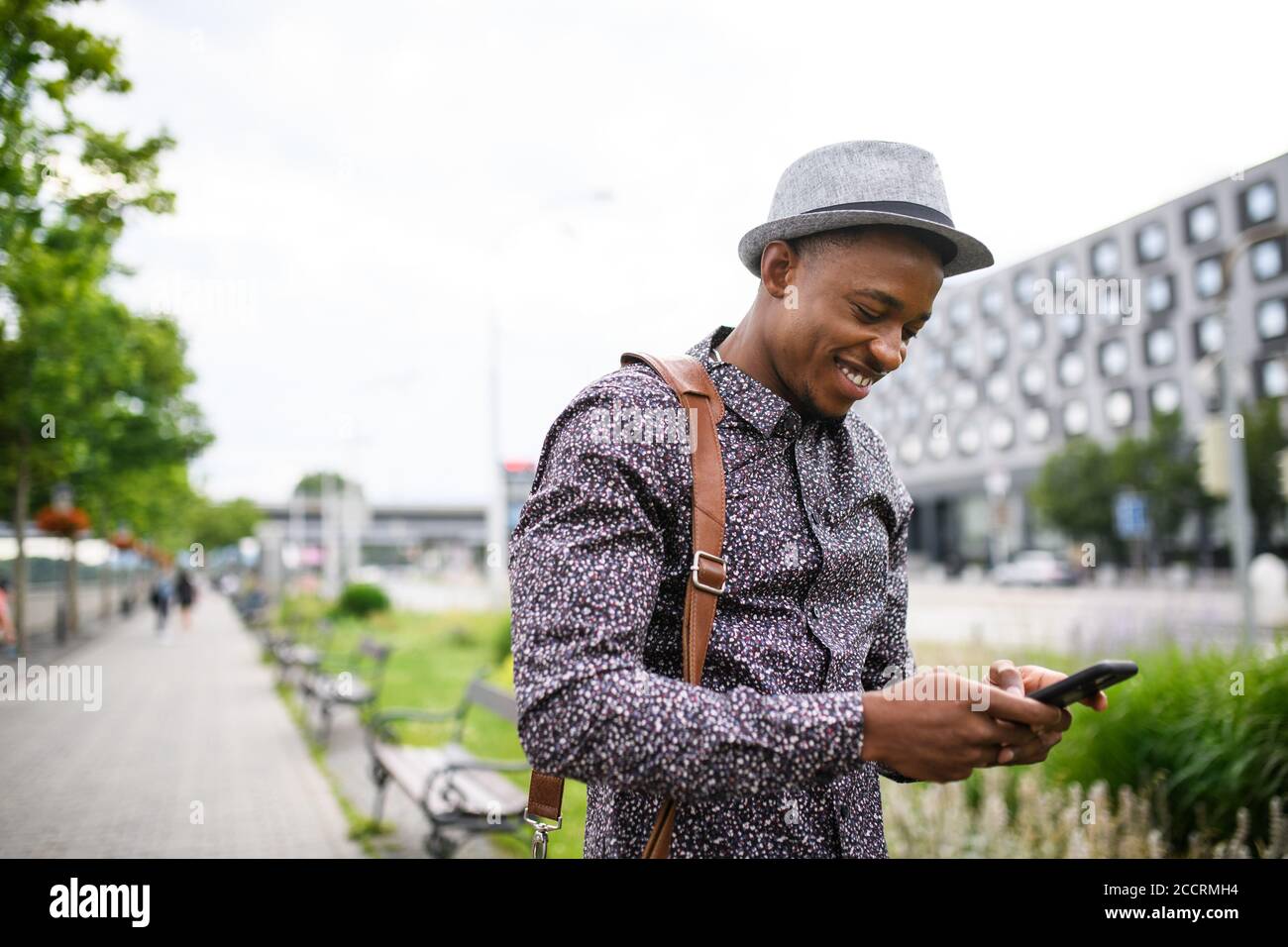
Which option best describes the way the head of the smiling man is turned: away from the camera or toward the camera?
toward the camera

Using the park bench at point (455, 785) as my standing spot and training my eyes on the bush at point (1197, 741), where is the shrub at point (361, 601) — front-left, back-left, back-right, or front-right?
back-left

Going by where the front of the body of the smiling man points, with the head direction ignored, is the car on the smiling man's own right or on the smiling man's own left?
on the smiling man's own left

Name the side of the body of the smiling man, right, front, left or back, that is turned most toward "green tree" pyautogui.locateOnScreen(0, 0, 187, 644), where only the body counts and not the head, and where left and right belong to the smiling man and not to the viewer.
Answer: back

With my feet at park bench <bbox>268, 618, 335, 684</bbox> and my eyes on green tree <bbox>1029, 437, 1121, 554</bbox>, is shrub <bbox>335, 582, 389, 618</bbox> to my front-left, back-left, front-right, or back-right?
front-left

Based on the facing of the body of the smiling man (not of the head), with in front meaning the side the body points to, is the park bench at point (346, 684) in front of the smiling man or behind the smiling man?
behind

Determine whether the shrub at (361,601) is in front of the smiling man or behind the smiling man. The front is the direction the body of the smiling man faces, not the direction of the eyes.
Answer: behind

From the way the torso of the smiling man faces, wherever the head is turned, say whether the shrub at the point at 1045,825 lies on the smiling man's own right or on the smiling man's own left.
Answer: on the smiling man's own left

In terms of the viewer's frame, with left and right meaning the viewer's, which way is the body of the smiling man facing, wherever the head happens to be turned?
facing the viewer and to the right of the viewer
